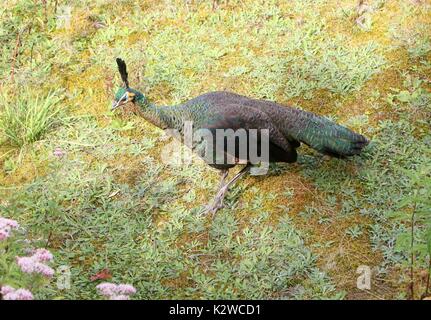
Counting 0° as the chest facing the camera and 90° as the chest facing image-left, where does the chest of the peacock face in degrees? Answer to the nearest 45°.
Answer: approximately 90°

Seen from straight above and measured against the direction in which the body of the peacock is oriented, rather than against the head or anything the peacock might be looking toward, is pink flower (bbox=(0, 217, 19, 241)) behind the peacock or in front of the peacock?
in front

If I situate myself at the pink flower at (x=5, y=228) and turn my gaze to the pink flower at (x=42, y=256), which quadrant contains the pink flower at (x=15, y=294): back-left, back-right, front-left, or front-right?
front-right

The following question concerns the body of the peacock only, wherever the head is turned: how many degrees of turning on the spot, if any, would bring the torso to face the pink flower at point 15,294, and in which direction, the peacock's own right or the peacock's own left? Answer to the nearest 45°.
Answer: approximately 45° to the peacock's own left

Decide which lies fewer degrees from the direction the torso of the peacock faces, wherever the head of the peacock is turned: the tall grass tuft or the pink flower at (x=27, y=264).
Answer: the tall grass tuft

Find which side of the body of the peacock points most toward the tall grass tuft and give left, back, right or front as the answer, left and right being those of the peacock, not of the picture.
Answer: front

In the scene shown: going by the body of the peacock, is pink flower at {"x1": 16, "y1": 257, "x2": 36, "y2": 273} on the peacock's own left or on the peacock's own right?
on the peacock's own left

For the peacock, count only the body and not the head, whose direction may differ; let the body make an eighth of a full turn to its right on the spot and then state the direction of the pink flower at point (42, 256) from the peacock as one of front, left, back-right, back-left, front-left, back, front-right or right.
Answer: left

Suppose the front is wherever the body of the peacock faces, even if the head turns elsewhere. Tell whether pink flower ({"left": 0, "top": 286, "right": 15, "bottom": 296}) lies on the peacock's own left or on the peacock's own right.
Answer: on the peacock's own left
